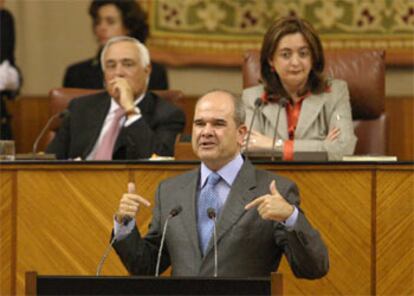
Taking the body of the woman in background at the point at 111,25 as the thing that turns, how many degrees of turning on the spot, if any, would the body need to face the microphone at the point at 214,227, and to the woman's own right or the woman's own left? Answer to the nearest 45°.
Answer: approximately 45° to the woman's own left

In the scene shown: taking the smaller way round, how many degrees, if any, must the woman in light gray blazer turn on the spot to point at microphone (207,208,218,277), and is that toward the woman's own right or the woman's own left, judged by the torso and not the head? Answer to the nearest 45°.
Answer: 0° — they already face it

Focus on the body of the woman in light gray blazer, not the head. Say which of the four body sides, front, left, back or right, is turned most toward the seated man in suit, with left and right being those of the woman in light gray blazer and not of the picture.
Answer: right

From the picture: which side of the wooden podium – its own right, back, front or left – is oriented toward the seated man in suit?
back

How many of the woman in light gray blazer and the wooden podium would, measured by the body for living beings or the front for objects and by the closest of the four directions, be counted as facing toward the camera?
2

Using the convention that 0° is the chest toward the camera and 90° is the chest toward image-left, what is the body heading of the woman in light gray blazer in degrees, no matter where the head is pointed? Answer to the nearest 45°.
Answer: approximately 0°

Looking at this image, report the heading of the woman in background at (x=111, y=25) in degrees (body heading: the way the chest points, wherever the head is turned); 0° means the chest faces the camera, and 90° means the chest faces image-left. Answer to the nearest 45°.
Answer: approximately 45°

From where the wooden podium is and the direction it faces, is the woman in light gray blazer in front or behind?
behind
